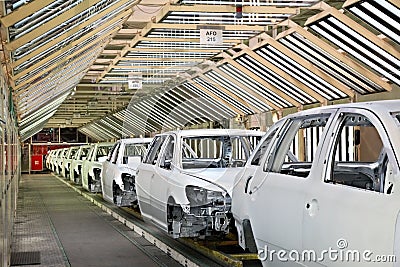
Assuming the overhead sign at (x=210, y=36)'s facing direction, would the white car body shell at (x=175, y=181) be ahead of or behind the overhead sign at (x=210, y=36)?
ahead

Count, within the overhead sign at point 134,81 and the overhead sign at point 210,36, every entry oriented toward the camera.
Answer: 2

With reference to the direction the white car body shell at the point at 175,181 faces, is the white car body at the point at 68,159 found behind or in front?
behind

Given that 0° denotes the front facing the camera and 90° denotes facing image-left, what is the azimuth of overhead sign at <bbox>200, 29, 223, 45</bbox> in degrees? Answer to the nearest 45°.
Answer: approximately 0°

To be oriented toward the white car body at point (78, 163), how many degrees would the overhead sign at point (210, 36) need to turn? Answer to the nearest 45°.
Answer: approximately 135° to its right

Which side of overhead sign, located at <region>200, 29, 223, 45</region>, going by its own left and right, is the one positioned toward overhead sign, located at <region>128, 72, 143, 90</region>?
back
